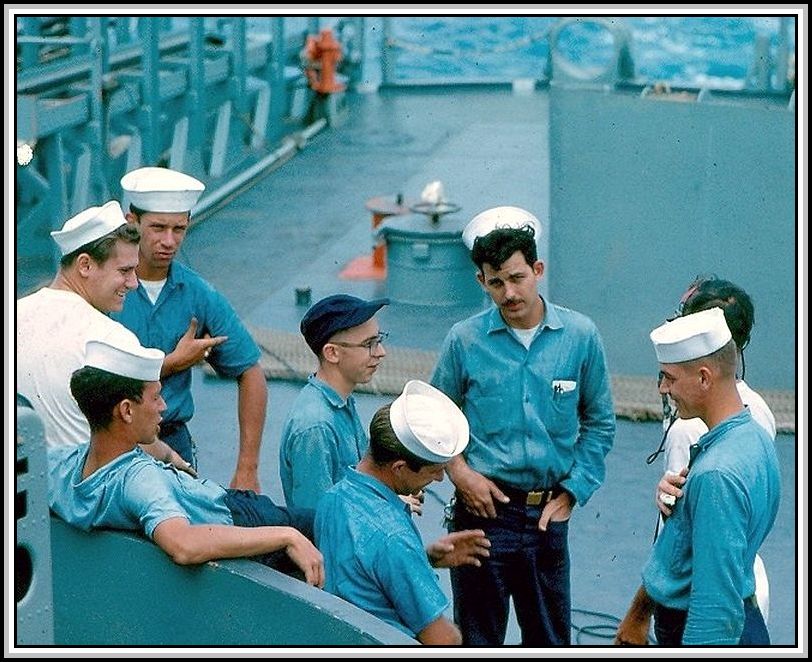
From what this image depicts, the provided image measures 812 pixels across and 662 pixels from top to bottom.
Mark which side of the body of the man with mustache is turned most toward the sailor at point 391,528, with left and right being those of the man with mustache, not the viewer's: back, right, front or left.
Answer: front

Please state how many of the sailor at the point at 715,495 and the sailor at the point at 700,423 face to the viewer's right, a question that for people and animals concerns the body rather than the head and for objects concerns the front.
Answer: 0

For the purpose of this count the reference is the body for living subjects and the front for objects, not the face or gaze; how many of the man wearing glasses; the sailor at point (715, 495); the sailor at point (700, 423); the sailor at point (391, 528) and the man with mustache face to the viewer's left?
2

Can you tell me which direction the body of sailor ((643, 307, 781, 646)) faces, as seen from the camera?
to the viewer's left

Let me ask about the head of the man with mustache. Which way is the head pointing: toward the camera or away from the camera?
toward the camera

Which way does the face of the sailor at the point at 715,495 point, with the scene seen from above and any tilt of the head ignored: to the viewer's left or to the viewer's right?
to the viewer's left

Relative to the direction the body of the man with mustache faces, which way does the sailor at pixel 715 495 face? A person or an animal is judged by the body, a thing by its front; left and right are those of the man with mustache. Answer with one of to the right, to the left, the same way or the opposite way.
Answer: to the right

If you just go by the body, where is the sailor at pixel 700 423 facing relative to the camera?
to the viewer's left

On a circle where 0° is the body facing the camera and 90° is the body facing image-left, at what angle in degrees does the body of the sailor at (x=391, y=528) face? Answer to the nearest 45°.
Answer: approximately 270°

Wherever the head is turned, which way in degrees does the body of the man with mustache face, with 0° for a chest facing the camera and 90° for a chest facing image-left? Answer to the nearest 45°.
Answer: approximately 0°
